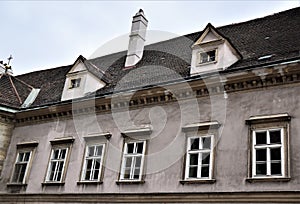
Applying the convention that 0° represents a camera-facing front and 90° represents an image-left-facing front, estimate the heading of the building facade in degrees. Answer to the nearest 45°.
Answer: approximately 45°
